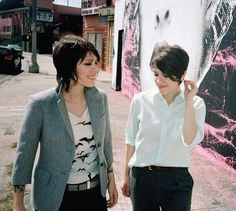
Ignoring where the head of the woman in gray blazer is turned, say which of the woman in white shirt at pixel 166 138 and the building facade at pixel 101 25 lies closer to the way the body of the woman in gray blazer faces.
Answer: the woman in white shirt

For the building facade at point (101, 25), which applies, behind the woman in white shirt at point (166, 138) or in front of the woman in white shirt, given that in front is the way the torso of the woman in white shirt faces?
behind

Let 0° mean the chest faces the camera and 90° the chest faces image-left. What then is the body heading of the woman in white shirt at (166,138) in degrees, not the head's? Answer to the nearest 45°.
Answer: approximately 0°

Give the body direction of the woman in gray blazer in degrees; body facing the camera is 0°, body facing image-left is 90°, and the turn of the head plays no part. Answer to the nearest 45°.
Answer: approximately 315°

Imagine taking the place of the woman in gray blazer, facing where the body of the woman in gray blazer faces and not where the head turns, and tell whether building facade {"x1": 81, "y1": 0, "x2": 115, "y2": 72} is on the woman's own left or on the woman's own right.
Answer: on the woman's own left

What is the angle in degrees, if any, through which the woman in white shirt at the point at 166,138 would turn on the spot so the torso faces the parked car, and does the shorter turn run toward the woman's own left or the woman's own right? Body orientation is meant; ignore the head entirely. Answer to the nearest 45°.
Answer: approximately 135° to the woman's own right
